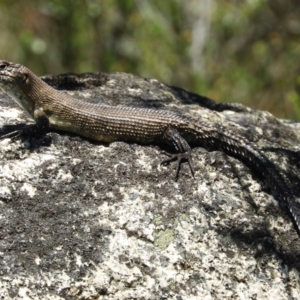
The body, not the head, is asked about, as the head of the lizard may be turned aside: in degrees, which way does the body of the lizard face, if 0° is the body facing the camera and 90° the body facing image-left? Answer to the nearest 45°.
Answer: approximately 90°
